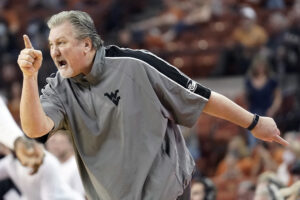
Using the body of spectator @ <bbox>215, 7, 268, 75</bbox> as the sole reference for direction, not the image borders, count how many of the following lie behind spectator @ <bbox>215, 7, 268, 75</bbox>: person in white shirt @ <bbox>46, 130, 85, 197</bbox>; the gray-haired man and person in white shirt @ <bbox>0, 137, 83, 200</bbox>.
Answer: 0

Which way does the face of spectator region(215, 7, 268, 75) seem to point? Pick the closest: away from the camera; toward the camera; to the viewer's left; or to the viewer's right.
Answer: toward the camera

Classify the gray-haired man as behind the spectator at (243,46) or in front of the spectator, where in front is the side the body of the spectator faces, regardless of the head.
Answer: in front

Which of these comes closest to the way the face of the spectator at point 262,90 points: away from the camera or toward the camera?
toward the camera

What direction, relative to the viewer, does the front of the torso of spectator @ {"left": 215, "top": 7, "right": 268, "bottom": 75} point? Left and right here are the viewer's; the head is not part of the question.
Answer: facing the viewer and to the left of the viewer

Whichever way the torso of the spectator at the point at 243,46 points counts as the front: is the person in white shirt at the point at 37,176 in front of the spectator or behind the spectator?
in front

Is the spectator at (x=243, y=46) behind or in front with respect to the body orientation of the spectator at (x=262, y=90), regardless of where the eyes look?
behind

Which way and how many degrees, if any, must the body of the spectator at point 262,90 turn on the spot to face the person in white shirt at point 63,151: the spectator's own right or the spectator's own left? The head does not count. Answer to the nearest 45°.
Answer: approximately 45° to the spectator's own right

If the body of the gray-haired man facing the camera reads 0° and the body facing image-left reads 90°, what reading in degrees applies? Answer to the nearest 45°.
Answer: approximately 45°

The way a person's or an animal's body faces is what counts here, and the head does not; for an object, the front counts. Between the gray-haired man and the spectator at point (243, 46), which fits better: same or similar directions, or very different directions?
same or similar directions

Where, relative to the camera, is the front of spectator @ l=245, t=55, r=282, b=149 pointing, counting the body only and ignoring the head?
toward the camera

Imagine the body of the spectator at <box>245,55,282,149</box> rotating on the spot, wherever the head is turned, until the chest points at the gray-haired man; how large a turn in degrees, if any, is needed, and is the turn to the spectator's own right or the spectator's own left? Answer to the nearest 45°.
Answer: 0° — they already face them
